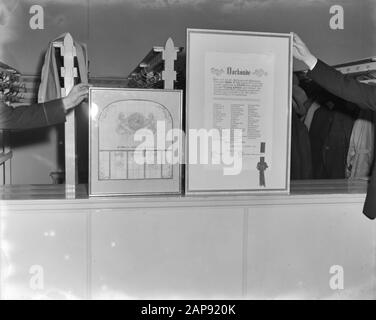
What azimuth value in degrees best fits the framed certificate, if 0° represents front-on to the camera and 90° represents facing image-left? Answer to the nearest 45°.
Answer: approximately 0°

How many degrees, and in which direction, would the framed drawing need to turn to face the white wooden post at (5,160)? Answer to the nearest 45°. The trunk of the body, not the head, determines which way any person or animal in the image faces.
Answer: approximately 135° to its right

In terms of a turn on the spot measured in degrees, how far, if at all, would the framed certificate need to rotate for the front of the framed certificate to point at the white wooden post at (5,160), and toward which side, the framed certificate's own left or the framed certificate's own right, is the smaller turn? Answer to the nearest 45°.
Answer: approximately 135° to the framed certificate's own right

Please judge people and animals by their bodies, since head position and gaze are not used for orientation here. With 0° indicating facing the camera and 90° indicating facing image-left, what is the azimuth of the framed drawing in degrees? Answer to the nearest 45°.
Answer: approximately 0°

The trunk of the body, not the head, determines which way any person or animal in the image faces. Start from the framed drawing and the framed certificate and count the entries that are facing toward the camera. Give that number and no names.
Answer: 2
